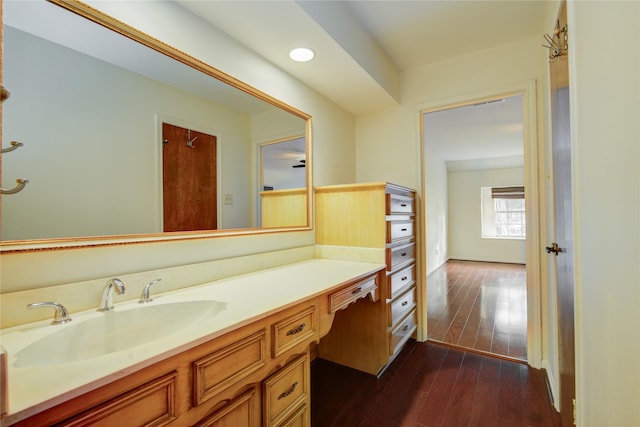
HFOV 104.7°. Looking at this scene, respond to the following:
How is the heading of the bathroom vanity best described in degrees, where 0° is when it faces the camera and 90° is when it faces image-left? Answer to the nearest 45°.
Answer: approximately 315°
